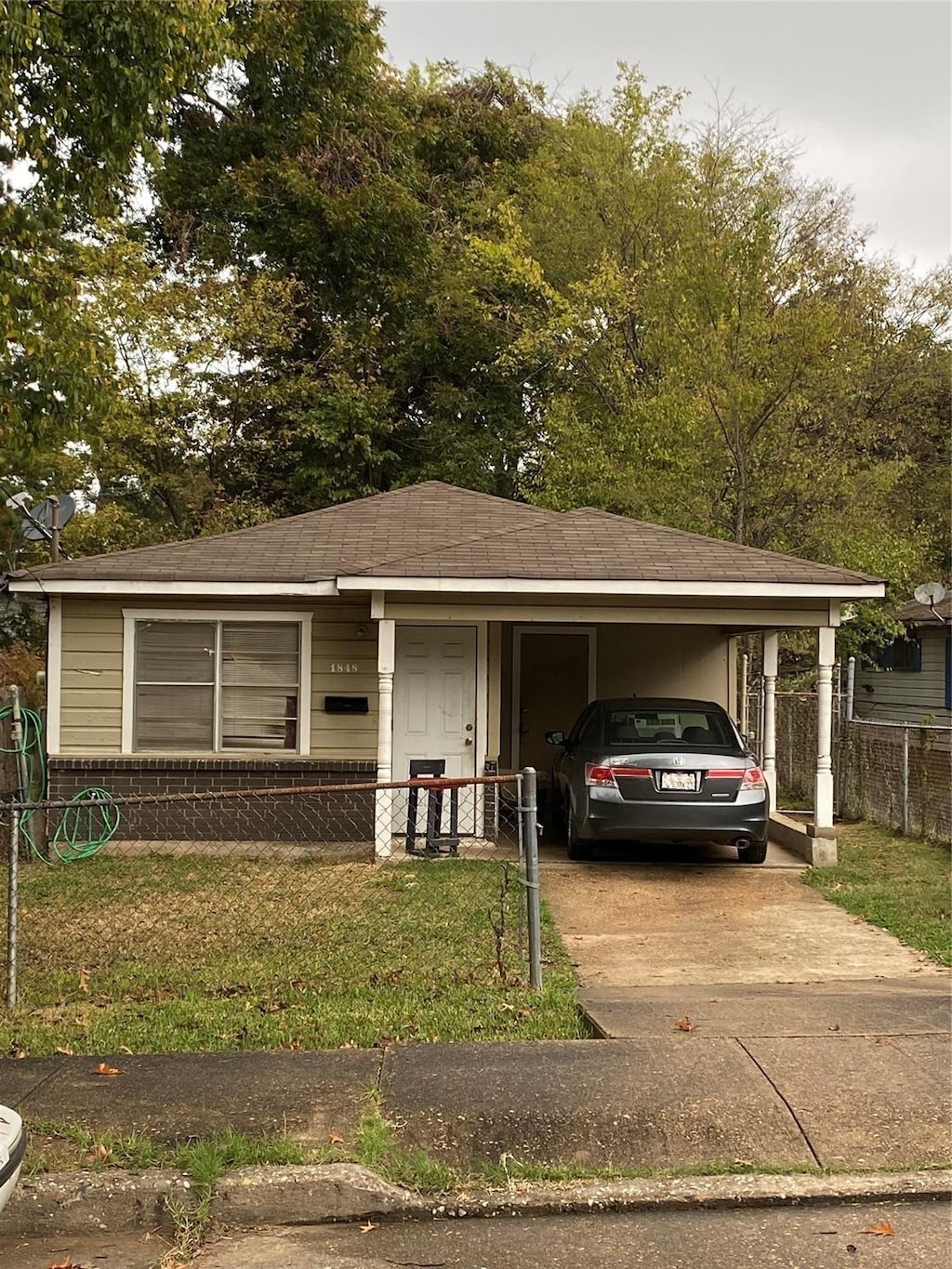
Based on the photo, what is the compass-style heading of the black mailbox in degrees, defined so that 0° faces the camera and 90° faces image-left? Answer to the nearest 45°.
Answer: approximately 0°

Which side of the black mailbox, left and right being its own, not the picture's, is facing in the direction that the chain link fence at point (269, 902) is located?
front

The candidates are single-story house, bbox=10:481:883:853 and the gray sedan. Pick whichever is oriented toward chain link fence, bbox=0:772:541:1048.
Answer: the single-story house

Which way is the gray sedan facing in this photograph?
away from the camera

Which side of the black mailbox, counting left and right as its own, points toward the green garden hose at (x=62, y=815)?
right

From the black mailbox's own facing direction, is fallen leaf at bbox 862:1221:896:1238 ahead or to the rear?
ahead

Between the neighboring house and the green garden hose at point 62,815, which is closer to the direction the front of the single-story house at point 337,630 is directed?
the green garden hose

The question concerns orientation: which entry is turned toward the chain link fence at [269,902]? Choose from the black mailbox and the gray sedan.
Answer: the black mailbox

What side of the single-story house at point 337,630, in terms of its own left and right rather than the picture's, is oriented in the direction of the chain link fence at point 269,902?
front

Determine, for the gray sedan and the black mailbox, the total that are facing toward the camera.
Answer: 1

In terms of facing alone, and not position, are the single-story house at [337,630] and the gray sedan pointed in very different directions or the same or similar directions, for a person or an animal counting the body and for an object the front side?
very different directions
